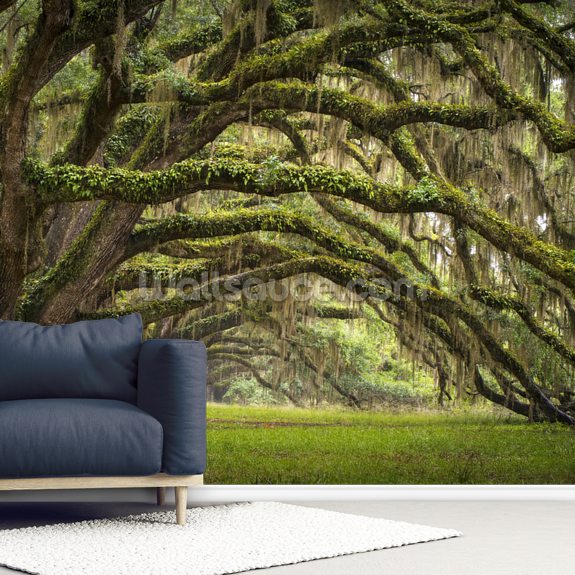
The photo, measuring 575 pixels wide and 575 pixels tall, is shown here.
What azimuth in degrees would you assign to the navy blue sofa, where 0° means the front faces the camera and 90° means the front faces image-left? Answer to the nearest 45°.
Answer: approximately 0°
